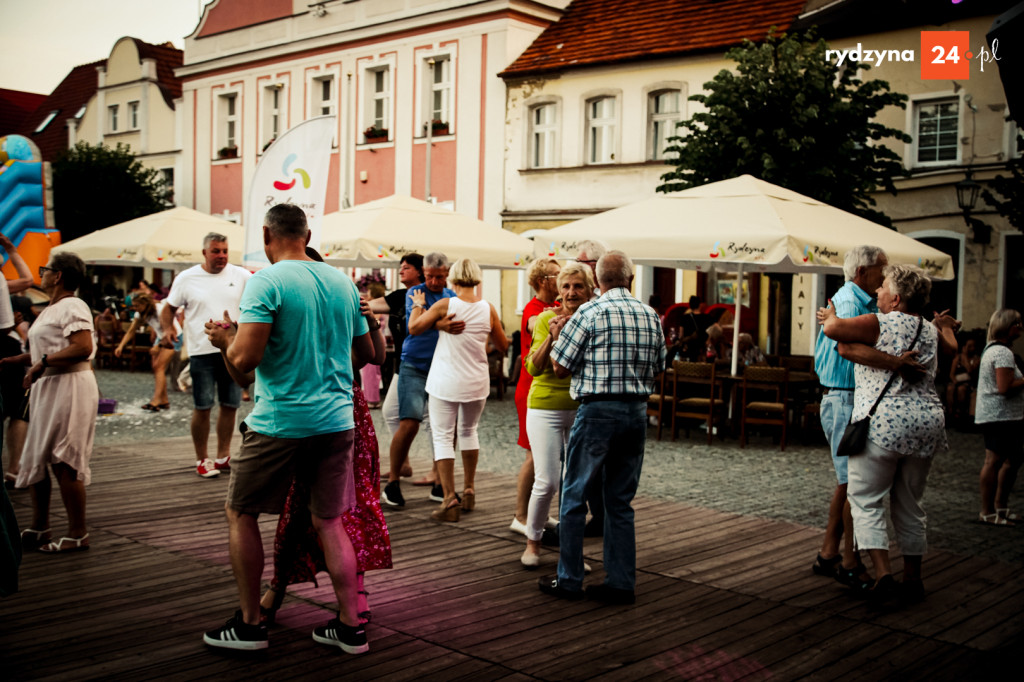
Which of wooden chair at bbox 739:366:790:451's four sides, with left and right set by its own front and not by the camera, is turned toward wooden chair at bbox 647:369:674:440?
left

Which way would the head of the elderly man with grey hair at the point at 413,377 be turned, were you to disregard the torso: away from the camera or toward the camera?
toward the camera

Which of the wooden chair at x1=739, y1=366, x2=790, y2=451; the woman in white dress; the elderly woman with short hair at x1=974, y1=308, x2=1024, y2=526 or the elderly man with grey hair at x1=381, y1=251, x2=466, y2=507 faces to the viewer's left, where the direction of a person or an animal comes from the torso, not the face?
the woman in white dress

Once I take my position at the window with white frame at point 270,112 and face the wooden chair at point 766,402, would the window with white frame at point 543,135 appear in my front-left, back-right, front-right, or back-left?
front-left

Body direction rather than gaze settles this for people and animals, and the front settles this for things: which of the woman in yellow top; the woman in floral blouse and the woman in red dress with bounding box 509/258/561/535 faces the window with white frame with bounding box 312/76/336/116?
the woman in floral blouse

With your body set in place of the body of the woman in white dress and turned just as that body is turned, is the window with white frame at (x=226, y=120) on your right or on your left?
on your right

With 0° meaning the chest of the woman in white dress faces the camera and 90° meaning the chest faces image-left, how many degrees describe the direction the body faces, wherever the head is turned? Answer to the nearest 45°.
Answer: approximately 90°

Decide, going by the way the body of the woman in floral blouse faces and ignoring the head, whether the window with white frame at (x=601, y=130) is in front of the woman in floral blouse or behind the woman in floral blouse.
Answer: in front

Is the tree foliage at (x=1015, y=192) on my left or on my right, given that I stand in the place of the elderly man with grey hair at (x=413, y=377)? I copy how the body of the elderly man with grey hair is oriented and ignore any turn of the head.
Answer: on my left

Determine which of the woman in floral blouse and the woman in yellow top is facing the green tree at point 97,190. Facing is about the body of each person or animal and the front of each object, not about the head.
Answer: the woman in floral blouse

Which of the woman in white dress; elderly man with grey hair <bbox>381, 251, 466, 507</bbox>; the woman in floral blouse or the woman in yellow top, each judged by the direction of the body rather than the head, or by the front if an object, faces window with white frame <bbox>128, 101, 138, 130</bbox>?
the woman in floral blouse

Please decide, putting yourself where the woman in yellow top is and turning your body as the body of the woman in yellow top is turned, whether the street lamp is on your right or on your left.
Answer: on your left

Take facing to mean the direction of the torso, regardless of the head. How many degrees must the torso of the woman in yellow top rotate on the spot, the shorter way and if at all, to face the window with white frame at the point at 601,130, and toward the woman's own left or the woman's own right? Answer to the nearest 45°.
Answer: approximately 135° to the woman's own left

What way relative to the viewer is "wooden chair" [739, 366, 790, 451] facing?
away from the camera

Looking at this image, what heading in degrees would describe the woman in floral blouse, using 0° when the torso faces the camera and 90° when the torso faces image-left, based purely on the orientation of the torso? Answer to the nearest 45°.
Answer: approximately 135°
